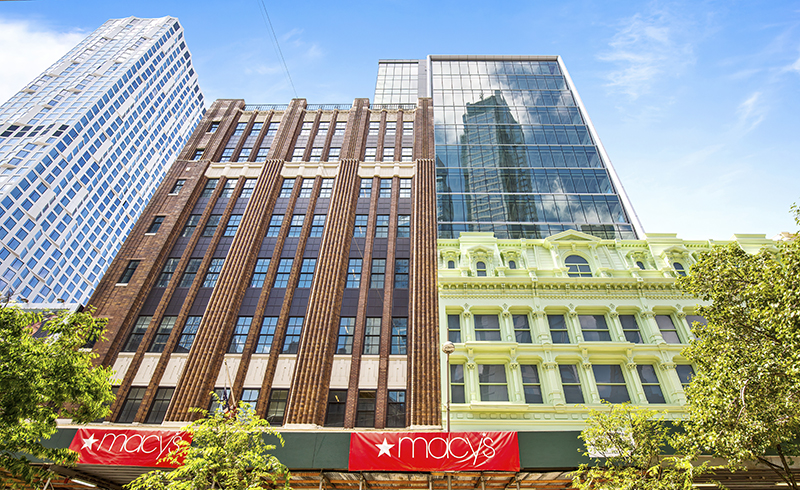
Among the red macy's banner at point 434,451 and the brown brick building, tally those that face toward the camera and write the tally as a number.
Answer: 2

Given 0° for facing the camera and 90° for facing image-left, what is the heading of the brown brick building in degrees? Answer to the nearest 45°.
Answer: approximately 0°

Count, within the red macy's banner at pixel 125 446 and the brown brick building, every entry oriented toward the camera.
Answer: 2

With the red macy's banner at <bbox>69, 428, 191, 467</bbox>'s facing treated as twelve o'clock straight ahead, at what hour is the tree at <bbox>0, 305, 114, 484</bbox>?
The tree is roughly at 1 o'clock from the red macy's banner.

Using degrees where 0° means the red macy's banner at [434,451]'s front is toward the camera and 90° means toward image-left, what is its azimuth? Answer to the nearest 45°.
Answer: approximately 0°

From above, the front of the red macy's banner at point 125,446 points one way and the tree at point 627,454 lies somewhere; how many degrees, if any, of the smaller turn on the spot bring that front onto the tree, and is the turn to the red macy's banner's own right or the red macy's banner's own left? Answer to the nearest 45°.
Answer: approximately 45° to the red macy's banner's own left
